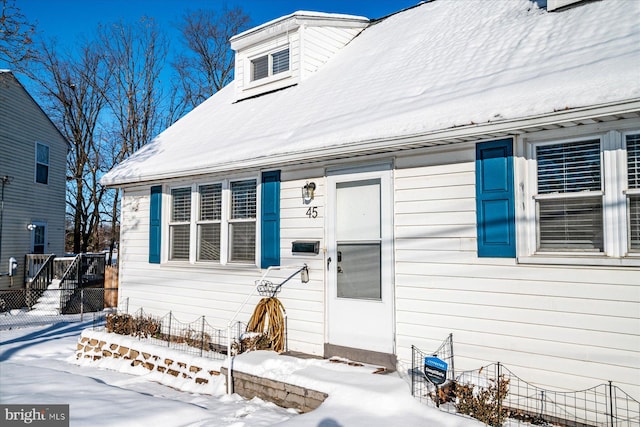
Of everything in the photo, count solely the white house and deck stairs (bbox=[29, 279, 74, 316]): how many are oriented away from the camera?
0

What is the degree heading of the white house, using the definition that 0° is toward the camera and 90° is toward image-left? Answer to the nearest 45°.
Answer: approximately 45°

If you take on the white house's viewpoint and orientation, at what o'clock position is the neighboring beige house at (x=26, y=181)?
The neighboring beige house is roughly at 3 o'clock from the white house.

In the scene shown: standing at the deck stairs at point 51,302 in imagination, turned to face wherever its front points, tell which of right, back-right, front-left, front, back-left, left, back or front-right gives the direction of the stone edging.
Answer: front-left

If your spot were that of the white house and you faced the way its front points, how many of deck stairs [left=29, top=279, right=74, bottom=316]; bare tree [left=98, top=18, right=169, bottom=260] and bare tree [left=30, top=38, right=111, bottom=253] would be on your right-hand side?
3

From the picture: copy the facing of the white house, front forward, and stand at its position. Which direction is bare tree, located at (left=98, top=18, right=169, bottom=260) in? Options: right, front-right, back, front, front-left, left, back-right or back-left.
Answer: right

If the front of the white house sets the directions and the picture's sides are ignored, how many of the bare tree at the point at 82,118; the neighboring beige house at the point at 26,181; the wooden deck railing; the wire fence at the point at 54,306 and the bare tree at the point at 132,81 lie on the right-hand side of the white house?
5

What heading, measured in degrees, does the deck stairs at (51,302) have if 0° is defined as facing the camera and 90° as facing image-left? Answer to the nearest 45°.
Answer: approximately 45°

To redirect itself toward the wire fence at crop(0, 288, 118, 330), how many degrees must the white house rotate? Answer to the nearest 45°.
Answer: approximately 90° to its right

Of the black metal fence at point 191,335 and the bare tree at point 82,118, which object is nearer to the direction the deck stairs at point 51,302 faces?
the black metal fence

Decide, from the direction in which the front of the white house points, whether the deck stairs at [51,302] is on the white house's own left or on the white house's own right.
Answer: on the white house's own right

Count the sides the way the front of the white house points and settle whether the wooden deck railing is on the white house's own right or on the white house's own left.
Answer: on the white house's own right
